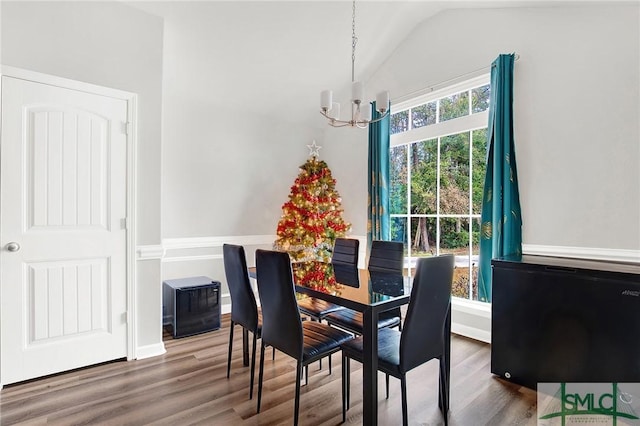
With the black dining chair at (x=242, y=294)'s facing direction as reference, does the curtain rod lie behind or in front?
in front

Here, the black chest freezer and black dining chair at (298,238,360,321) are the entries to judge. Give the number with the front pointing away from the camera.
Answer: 0

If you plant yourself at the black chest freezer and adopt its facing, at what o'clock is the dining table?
The dining table is roughly at 12 o'clock from the black chest freezer.

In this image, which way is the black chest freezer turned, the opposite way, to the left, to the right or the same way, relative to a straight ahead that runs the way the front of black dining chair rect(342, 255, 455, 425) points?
to the left

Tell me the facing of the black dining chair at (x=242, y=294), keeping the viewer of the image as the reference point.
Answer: facing away from the viewer and to the right of the viewer

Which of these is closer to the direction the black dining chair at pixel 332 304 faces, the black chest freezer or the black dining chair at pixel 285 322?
the black dining chair

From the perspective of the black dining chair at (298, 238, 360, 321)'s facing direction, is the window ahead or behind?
behind

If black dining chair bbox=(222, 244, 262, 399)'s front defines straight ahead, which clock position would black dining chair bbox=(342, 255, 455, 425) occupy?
black dining chair bbox=(342, 255, 455, 425) is roughly at 3 o'clock from black dining chair bbox=(222, 244, 262, 399).

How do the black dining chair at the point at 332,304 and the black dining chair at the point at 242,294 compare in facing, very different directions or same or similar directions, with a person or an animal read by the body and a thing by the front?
very different directions

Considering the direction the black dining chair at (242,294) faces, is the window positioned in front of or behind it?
in front

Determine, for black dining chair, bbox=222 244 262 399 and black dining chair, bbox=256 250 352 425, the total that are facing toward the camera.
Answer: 0
